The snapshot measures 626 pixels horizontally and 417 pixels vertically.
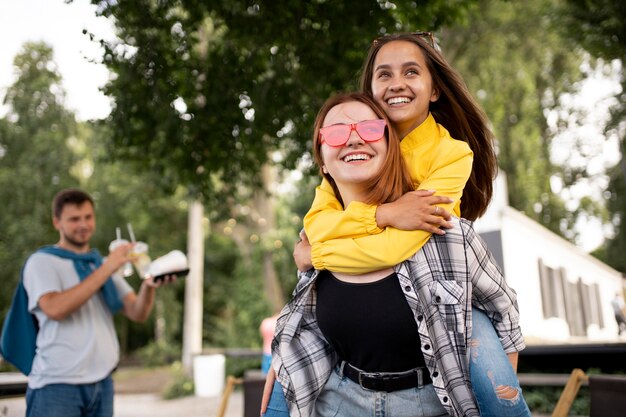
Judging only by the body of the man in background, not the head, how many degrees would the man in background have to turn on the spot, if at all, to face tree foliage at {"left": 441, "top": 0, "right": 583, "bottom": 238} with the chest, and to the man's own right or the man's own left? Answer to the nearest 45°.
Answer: approximately 90° to the man's own left

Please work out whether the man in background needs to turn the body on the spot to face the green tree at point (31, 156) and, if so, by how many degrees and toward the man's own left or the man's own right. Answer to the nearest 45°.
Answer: approximately 135° to the man's own left

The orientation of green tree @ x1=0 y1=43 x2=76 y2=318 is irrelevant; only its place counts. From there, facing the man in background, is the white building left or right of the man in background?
left

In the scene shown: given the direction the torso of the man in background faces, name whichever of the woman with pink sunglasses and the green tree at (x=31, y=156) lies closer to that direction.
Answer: the woman with pink sunglasses

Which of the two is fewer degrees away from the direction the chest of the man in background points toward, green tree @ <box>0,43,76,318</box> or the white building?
the white building

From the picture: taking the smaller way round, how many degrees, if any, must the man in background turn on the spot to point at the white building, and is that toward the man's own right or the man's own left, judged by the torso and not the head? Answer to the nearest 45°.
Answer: approximately 90° to the man's own left

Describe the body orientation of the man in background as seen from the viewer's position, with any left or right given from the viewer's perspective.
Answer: facing the viewer and to the right of the viewer

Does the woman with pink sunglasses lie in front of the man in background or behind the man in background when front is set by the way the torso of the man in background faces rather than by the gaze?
in front

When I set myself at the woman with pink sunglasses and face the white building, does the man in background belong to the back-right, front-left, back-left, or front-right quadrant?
front-left
